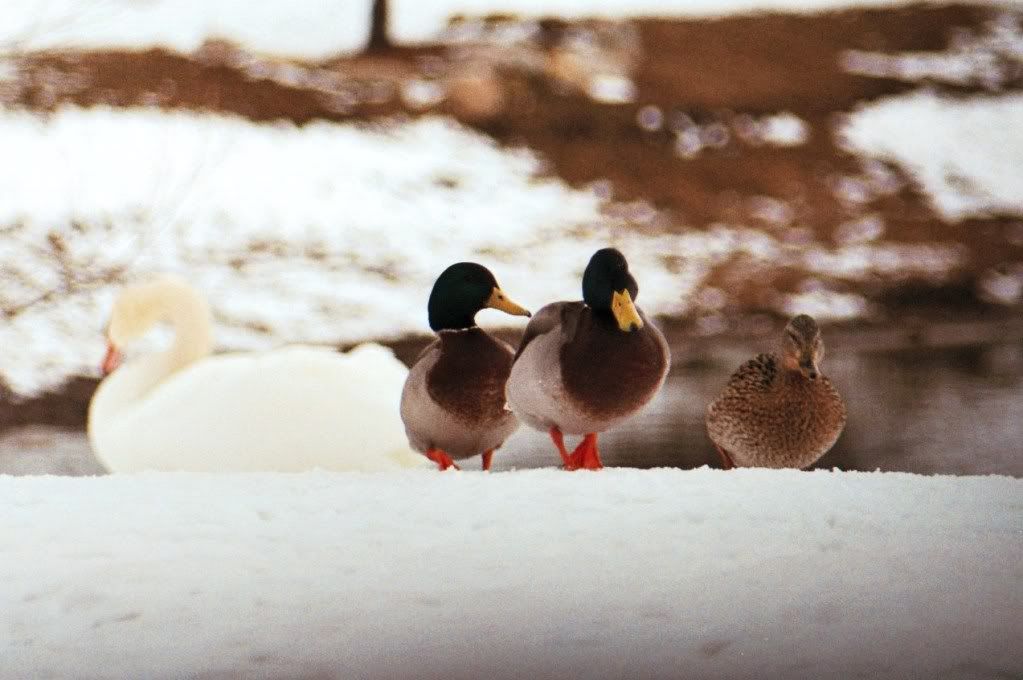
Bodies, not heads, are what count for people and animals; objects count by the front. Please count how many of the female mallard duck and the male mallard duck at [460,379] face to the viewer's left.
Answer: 0

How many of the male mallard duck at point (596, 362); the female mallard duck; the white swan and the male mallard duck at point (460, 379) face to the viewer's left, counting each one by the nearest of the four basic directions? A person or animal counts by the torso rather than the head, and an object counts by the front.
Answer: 1

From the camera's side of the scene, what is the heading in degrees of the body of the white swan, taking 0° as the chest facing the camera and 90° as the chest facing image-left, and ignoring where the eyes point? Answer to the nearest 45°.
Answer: approximately 90°

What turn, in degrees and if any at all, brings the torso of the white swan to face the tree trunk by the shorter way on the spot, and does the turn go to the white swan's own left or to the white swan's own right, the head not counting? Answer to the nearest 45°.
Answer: approximately 90° to the white swan's own right

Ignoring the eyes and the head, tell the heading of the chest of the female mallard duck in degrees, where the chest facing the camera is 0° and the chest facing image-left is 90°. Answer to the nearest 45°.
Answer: approximately 315°

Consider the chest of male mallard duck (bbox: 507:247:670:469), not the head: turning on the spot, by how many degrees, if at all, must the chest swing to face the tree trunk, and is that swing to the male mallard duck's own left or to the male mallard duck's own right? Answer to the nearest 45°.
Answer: approximately 135° to the male mallard duck's own left

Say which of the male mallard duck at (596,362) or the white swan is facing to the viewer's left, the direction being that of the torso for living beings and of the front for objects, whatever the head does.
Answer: the white swan

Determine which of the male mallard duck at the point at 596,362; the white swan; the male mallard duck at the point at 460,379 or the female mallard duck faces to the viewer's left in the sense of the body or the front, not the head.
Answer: the white swan

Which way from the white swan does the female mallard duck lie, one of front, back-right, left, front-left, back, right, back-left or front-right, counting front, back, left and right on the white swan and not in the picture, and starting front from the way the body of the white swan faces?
back-left
